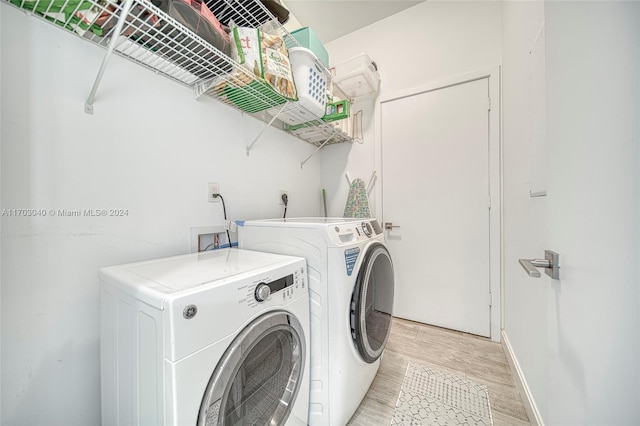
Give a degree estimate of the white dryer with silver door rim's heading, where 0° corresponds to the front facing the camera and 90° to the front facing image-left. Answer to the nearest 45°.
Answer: approximately 315°

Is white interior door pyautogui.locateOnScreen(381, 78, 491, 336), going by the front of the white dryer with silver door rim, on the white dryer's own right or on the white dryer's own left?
on the white dryer's own left

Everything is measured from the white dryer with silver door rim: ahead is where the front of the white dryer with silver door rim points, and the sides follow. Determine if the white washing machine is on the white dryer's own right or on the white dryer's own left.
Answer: on the white dryer's own left

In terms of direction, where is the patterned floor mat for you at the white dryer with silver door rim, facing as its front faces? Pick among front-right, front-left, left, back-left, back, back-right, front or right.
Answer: front-left
